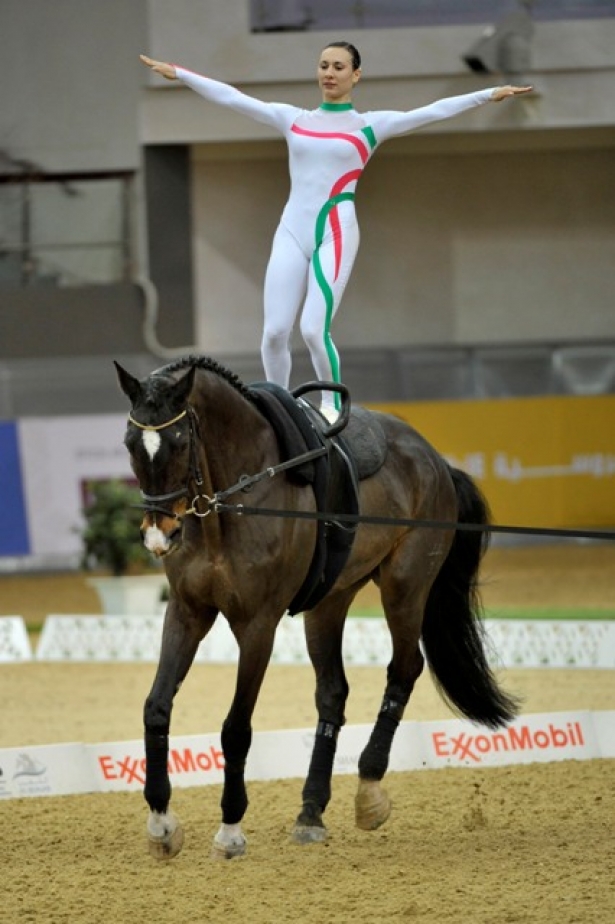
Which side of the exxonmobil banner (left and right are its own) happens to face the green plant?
back

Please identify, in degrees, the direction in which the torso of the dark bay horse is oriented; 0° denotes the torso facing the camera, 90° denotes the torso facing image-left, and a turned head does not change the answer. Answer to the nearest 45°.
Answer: approximately 45°

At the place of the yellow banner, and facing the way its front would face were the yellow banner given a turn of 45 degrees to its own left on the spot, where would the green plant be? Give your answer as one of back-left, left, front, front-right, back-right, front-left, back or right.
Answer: right

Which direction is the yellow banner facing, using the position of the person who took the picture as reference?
facing the viewer

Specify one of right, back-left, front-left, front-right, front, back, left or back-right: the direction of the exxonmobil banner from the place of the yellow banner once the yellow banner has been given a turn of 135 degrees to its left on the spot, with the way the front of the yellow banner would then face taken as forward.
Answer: back-right

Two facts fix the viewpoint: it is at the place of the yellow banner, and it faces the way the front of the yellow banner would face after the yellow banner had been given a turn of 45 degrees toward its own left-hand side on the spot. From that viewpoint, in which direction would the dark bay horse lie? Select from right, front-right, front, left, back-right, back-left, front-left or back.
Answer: front-right

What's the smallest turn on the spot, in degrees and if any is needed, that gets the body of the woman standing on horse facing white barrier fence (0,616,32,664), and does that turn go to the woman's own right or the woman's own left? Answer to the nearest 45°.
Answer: approximately 135° to the woman's own right

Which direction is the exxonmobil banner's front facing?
toward the camera

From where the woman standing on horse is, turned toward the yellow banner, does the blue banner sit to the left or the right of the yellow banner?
left

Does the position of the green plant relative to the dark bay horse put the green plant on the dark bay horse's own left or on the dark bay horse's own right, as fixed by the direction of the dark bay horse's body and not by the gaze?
on the dark bay horse's own right

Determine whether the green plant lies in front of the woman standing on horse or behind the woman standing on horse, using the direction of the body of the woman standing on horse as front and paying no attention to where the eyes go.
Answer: behind
